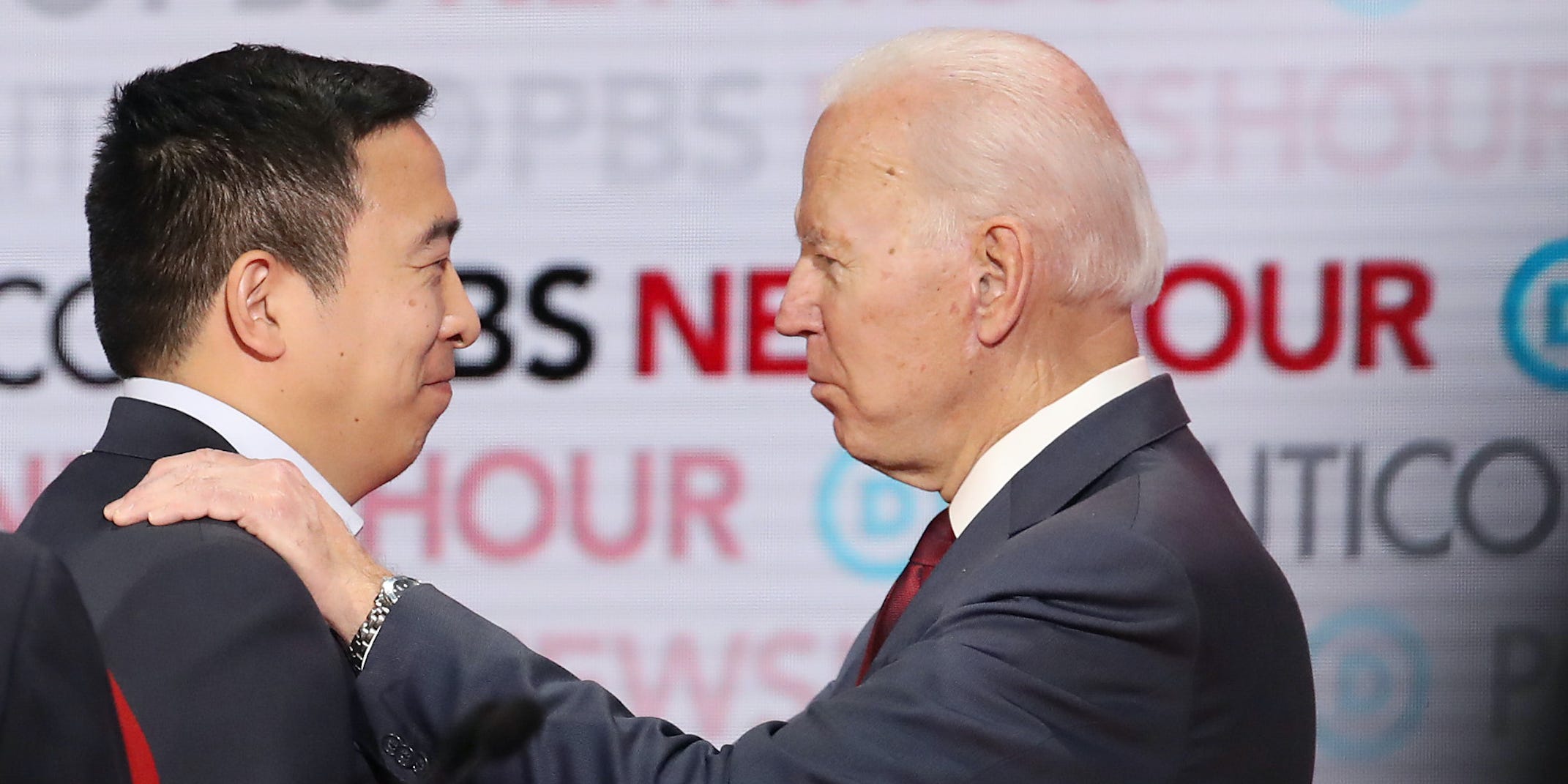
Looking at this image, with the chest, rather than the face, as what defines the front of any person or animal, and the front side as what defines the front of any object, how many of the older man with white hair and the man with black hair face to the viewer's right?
1

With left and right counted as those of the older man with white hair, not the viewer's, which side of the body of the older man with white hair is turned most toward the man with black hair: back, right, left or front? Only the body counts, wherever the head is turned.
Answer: front

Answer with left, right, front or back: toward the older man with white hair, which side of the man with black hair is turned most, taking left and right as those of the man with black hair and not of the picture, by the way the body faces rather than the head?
front

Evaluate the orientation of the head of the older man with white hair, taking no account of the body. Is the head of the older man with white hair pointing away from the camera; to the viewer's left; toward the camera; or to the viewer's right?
to the viewer's left

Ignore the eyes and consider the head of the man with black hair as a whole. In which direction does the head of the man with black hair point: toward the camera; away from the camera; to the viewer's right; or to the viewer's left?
to the viewer's right

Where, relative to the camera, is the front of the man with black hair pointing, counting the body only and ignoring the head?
to the viewer's right

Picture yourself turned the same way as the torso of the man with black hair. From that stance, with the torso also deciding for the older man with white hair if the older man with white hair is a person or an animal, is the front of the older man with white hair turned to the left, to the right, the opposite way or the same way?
the opposite way

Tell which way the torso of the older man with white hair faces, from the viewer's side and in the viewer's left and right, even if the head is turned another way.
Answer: facing to the left of the viewer
